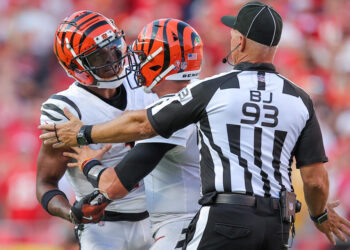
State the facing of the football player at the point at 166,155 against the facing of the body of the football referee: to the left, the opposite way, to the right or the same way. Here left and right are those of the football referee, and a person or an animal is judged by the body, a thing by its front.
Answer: to the left

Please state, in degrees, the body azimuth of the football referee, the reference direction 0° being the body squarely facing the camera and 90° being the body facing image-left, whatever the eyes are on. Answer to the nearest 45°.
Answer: approximately 180°

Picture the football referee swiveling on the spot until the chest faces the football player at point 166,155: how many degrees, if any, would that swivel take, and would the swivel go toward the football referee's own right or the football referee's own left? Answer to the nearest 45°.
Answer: approximately 45° to the football referee's own left

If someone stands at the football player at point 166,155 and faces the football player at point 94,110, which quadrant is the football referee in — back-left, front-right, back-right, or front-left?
back-left

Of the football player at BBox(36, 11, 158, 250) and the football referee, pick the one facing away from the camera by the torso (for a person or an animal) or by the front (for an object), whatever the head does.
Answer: the football referee

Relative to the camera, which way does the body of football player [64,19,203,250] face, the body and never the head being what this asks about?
to the viewer's left

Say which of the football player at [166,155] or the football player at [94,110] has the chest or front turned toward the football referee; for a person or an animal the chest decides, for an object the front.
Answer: the football player at [94,110]

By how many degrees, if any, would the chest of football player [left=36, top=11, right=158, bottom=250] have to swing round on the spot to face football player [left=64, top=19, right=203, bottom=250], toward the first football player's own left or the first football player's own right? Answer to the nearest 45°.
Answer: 0° — they already face them

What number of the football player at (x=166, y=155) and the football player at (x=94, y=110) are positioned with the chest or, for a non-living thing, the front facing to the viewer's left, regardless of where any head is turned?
1

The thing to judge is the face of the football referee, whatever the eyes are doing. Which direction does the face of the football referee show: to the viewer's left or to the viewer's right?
to the viewer's left

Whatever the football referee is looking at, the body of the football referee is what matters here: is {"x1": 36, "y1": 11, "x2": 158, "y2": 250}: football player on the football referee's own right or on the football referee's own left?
on the football referee's own left

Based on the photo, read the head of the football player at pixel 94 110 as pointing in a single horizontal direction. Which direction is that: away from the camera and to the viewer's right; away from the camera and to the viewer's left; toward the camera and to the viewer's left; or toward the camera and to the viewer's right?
toward the camera and to the viewer's right

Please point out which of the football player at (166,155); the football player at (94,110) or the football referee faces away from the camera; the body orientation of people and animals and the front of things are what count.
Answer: the football referee
